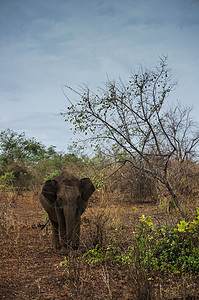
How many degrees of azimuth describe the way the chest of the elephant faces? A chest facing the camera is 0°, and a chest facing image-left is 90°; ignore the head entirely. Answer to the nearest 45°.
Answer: approximately 0°

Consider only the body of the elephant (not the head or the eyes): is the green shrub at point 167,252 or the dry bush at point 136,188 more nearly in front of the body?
the green shrub

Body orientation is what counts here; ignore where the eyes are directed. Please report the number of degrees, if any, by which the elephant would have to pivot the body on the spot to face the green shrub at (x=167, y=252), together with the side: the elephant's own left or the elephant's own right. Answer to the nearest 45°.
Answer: approximately 45° to the elephant's own left

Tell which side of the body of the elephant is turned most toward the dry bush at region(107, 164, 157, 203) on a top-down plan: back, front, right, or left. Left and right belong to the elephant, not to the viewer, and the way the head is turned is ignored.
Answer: back
